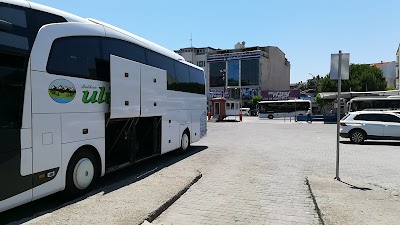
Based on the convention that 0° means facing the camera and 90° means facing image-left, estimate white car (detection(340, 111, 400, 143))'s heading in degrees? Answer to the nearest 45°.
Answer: approximately 270°

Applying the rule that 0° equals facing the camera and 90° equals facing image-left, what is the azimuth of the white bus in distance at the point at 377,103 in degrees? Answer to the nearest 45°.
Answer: approximately 90°

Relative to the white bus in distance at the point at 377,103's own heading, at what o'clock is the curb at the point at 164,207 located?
The curb is roughly at 9 o'clock from the white bus in distance.

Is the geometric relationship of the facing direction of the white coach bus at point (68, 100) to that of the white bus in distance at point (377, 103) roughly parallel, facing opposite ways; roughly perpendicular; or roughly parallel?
roughly perpendicular
